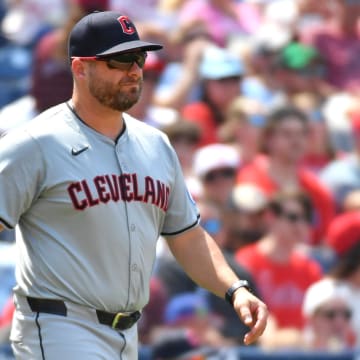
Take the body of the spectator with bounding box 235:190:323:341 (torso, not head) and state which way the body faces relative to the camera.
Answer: toward the camera

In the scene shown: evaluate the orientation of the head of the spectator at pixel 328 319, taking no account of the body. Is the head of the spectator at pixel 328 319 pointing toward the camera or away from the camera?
toward the camera

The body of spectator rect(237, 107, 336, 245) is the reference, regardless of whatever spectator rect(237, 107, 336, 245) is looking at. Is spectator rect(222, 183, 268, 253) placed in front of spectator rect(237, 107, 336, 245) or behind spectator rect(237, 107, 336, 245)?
in front

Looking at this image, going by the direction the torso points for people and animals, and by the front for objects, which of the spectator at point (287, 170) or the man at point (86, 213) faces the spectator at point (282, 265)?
the spectator at point (287, 170)

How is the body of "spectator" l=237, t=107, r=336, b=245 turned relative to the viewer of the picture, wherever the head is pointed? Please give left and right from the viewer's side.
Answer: facing the viewer

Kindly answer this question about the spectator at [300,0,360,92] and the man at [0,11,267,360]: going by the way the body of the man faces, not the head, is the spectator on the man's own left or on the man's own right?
on the man's own left

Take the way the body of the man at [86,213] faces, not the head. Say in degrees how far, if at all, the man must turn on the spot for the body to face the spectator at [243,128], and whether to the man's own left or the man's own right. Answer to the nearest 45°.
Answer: approximately 135° to the man's own left

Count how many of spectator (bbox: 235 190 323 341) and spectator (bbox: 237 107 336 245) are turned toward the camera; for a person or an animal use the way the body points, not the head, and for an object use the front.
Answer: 2

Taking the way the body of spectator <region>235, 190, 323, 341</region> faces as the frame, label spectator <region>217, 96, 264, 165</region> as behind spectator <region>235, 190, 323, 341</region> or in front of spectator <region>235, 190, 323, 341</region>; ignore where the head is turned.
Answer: behind

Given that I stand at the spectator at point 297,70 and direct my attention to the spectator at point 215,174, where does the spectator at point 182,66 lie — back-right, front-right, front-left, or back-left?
front-right

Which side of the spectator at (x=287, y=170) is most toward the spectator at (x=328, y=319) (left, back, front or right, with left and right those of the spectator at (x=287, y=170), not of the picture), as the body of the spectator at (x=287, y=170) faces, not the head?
front

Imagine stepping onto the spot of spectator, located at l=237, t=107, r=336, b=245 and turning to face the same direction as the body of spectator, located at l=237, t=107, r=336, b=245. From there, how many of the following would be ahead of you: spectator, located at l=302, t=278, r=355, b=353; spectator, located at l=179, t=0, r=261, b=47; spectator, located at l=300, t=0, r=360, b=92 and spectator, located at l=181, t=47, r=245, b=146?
1

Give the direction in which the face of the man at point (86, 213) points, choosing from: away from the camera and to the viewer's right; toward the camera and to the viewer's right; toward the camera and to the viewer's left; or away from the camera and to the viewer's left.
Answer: toward the camera and to the viewer's right

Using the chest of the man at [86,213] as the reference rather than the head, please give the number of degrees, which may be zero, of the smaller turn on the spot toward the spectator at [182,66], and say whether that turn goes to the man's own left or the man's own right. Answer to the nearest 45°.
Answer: approximately 135° to the man's own left

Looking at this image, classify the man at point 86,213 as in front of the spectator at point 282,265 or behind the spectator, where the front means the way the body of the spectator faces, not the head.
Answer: in front

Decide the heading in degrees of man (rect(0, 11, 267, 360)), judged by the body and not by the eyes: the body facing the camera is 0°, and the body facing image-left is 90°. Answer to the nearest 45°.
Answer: approximately 315°
